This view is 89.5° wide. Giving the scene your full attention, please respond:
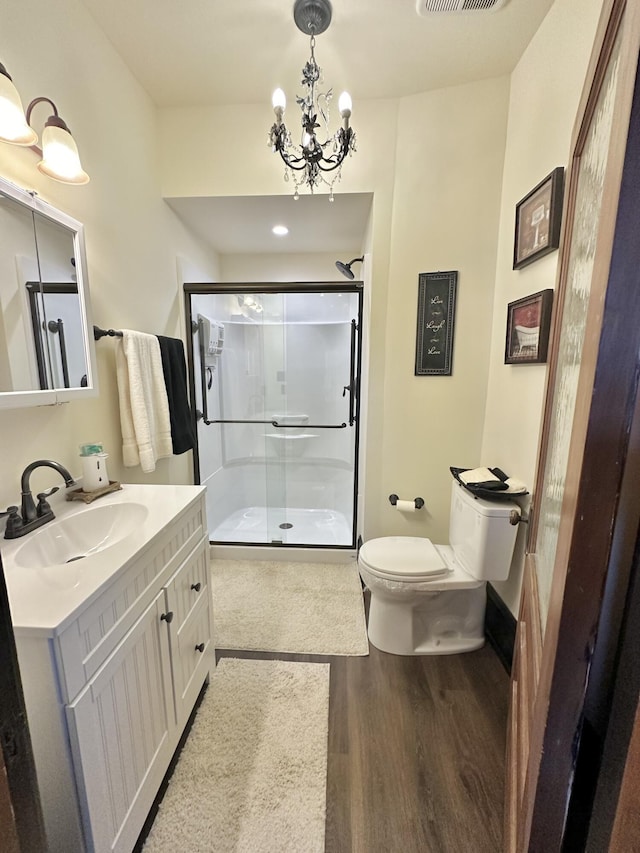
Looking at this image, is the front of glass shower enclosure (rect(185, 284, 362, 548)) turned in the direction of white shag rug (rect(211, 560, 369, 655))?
yes

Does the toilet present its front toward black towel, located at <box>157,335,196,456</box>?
yes

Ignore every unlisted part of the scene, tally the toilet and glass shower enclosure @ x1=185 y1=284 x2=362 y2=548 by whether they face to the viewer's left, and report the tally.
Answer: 1

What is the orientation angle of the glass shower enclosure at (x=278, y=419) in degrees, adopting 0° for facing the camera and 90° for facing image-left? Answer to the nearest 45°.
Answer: approximately 0°

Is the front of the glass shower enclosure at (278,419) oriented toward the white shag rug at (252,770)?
yes

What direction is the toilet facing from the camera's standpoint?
to the viewer's left

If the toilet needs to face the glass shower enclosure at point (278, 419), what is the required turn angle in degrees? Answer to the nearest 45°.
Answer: approximately 45° to its right

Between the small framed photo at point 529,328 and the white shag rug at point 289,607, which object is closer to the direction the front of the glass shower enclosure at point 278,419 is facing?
the white shag rug

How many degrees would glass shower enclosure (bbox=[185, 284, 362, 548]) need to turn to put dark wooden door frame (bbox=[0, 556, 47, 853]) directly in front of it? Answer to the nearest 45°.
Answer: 0° — it already faces it

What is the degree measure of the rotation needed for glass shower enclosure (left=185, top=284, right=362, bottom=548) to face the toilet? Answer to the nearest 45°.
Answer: approximately 45° to its left
